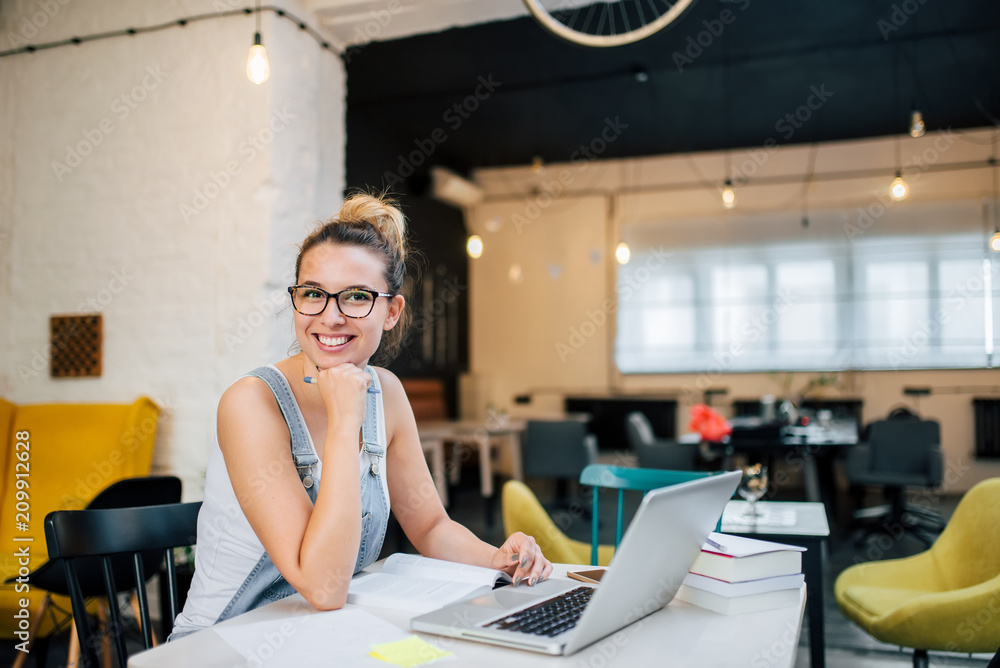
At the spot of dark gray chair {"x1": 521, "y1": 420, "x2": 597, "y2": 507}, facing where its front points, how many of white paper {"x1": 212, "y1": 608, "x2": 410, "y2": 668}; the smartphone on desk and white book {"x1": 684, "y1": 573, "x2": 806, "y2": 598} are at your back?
3

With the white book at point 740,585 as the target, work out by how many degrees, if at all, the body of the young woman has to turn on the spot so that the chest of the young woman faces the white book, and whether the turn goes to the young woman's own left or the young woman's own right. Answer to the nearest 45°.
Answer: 0° — they already face it

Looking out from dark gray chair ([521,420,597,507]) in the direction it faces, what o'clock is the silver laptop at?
The silver laptop is roughly at 6 o'clock from the dark gray chair.

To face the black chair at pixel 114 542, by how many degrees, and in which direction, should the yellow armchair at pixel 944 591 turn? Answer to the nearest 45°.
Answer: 0° — it already faces it

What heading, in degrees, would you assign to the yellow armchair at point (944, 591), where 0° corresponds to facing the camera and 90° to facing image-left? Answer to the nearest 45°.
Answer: approximately 45°

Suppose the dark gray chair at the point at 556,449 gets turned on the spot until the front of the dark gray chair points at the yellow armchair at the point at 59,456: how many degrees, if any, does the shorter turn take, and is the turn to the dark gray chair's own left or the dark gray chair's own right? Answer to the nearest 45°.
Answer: approximately 135° to the dark gray chair's own left

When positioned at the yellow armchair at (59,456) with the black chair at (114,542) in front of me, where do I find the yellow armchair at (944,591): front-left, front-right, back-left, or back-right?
front-left

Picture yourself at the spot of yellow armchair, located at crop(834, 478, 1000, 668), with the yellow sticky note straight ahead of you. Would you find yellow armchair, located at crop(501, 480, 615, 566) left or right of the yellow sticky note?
right

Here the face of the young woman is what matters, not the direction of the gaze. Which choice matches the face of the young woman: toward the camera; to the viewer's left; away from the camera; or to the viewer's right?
toward the camera

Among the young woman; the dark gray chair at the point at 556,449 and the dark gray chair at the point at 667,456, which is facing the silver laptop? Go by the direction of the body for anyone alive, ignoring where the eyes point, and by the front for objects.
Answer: the young woman

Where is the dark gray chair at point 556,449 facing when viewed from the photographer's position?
facing away from the viewer

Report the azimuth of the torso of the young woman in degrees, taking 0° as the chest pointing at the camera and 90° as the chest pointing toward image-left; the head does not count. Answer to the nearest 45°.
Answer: approximately 315°
